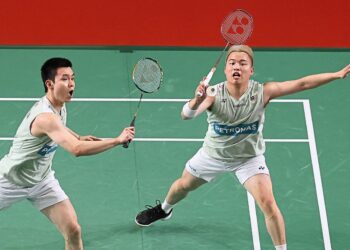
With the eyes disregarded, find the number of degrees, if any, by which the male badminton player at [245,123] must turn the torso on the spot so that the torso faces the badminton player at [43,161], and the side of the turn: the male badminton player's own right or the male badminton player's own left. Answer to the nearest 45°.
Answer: approximately 90° to the male badminton player's own right

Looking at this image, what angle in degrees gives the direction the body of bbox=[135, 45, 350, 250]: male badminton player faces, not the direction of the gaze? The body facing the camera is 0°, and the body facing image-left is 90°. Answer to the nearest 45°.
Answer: approximately 0°
